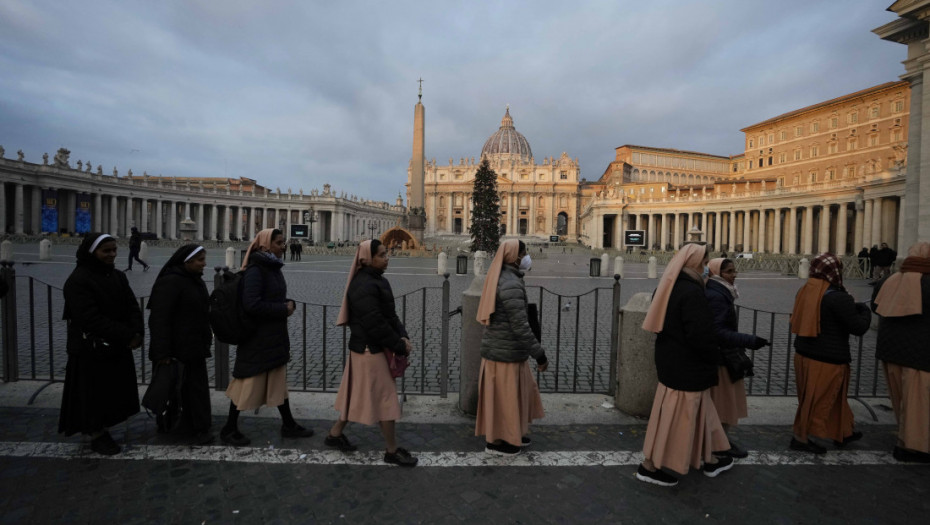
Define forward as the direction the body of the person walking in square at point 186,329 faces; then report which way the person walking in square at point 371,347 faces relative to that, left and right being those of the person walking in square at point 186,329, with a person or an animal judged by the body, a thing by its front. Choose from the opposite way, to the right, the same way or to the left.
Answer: the same way

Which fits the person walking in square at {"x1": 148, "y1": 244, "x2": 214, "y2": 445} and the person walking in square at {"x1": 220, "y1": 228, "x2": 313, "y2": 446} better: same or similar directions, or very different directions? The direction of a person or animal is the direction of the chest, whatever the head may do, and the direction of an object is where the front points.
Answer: same or similar directions

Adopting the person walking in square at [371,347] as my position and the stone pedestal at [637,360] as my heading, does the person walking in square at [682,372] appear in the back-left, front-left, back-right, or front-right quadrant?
front-right

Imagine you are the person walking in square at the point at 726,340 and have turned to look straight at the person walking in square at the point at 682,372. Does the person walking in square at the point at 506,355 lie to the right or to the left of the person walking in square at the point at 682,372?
right
